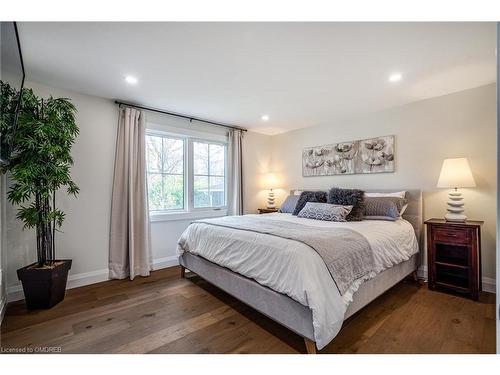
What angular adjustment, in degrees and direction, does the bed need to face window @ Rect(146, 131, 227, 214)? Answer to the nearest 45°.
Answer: approximately 90° to its right

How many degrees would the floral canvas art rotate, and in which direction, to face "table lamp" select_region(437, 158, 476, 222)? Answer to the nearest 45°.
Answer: approximately 90° to its left

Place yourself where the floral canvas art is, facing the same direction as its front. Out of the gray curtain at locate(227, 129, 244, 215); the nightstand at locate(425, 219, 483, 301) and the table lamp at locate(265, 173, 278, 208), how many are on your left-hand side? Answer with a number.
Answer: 1

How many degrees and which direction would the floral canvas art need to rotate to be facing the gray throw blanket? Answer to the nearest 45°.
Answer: approximately 45° to its left

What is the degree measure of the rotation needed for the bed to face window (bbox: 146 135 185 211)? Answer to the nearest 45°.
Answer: approximately 90° to its right

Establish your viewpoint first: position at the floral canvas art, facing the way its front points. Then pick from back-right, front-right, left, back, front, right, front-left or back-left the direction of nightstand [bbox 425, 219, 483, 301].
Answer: left

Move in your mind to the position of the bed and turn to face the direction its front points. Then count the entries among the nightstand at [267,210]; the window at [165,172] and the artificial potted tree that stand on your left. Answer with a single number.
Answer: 0

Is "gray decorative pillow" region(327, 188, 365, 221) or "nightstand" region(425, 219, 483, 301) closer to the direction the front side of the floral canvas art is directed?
the gray decorative pillow

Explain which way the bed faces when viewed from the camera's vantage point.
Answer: facing the viewer and to the left of the viewer

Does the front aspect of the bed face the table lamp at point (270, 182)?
no

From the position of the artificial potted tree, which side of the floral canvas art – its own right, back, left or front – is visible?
front

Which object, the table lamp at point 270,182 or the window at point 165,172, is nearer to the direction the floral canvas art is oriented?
the window

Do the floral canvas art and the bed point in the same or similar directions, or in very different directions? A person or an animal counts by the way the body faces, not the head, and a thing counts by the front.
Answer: same or similar directions

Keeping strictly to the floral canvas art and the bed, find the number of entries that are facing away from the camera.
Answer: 0
